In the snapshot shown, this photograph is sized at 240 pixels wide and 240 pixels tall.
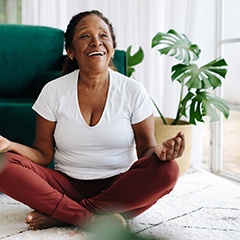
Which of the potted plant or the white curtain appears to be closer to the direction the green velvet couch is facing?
the potted plant

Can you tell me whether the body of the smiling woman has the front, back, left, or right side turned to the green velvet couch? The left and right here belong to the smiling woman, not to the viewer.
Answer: back

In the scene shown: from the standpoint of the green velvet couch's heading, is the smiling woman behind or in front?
in front

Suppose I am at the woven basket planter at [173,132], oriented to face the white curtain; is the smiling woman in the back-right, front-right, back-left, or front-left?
back-left

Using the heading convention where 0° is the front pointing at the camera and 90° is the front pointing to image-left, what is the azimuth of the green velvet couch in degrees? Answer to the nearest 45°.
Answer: approximately 0°

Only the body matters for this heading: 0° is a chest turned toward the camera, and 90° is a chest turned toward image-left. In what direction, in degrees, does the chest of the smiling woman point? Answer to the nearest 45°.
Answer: approximately 0°

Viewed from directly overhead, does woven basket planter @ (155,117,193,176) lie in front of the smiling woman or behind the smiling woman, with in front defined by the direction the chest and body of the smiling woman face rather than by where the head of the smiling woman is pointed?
behind

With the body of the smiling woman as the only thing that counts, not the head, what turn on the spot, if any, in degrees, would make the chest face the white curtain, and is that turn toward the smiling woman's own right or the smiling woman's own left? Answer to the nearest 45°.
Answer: approximately 180°

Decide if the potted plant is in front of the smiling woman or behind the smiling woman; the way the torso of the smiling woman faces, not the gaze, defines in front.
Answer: behind

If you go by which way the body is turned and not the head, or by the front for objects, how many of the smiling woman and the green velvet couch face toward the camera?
2
